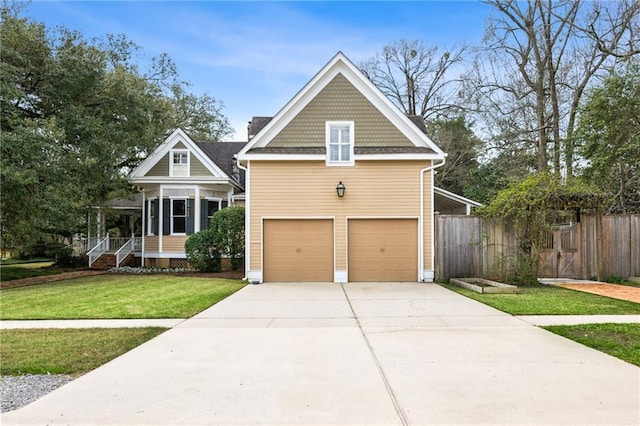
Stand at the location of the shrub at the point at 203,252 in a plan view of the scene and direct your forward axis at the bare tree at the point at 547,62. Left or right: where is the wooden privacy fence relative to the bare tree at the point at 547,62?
right

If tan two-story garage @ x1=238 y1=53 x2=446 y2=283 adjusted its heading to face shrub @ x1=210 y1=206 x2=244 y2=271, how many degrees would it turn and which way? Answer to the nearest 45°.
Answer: approximately 135° to its right

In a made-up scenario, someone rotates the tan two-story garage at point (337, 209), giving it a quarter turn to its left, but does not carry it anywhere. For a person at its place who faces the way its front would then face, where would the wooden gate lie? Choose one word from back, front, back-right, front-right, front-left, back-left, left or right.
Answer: front

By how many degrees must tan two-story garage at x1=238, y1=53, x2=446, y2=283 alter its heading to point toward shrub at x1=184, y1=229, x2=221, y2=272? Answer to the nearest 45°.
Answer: approximately 135° to its right

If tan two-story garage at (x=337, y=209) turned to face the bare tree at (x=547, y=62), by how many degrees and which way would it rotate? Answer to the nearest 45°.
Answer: approximately 135° to its left

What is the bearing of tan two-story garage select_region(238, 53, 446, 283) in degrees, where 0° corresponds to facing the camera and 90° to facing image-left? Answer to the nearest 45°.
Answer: approximately 0°

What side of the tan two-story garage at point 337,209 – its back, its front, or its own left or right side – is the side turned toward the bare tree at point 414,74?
back

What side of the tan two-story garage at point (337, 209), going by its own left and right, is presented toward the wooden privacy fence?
left

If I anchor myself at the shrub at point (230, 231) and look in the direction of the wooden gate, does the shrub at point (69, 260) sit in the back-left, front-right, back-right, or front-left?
back-left
